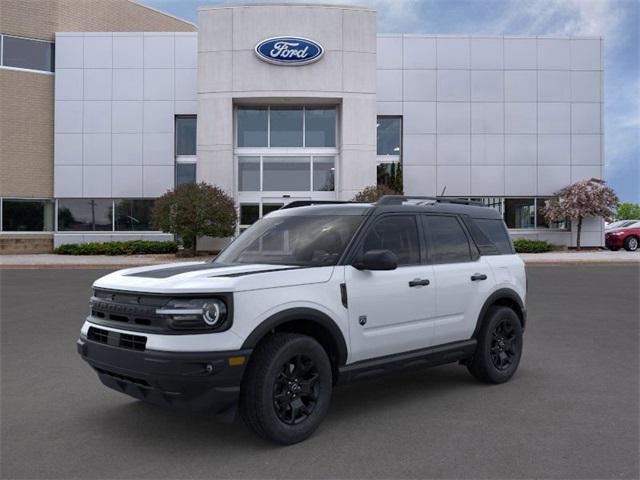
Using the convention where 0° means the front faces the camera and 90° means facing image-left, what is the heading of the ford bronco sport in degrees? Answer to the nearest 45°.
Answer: approximately 45°

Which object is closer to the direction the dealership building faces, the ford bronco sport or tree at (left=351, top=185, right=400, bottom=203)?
the ford bronco sport

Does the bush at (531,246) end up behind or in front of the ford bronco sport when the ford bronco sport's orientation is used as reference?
behind

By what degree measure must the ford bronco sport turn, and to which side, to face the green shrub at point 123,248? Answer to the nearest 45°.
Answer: approximately 135° to its right

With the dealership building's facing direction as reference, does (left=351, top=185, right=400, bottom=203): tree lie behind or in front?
in front

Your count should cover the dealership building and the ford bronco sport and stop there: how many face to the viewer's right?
0

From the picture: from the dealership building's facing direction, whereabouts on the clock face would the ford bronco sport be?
The ford bronco sport is roughly at 12 o'clock from the dealership building.

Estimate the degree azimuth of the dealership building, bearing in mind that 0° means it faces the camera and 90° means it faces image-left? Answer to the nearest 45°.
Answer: approximately 0°

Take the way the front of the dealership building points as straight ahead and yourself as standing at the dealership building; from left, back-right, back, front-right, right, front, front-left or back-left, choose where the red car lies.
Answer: left

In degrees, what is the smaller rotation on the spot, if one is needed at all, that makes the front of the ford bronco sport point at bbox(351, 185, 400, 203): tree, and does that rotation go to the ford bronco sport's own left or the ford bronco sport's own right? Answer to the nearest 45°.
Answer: approximately 135° to the ford bronco sport's own right

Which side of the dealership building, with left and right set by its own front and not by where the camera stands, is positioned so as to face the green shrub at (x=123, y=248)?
right

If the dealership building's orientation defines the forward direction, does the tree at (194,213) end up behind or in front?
in front
